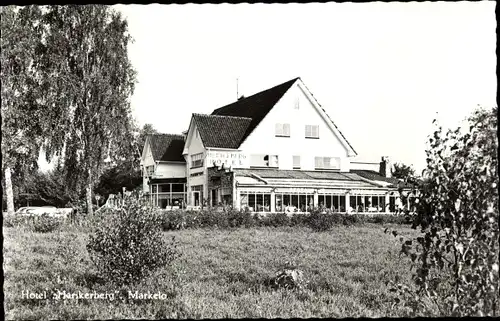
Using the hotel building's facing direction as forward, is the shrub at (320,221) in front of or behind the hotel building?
in front

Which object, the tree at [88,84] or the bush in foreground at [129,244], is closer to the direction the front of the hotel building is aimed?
the bush in foreground

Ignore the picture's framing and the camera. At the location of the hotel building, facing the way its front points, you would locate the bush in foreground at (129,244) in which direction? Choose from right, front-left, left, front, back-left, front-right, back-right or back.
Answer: front

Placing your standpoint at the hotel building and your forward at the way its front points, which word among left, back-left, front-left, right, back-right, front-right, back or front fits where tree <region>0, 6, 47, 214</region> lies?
front-right

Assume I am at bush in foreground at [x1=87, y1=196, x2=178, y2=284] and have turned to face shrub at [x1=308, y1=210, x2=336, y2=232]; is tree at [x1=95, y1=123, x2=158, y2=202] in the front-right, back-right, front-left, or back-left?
front-left

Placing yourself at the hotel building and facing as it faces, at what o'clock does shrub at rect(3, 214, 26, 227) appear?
The shrub is roughly at 1 o'clock from the hotel building.

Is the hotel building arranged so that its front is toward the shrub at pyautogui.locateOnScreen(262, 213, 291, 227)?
yes

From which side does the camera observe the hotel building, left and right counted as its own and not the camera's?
front

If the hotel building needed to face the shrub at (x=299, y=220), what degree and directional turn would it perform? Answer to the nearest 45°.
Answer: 0° — it already faces it

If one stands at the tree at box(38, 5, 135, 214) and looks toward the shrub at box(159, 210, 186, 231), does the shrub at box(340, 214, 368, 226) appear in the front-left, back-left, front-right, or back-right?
front-left

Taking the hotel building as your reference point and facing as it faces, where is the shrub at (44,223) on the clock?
The shrub is roughly at 1 o'clock from the hotel building.

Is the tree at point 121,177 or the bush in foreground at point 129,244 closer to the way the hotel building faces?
the bush in foreground

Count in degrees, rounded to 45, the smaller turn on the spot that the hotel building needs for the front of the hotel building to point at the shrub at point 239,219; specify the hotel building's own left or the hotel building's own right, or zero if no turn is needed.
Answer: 0° — it already faces it
